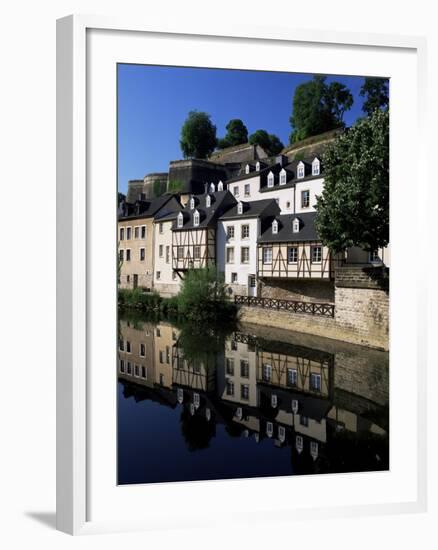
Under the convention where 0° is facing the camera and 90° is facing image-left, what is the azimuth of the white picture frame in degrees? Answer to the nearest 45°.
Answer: approximately 315°
